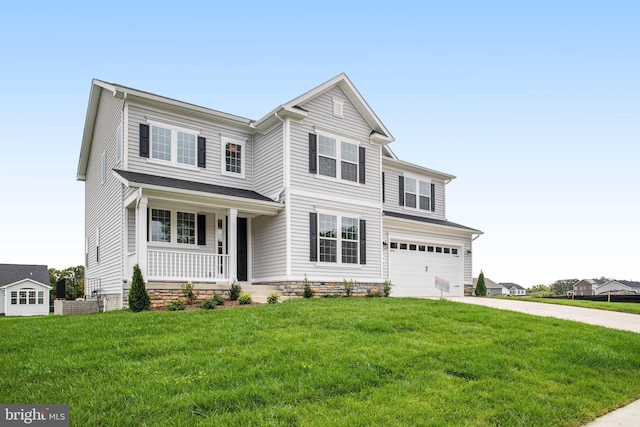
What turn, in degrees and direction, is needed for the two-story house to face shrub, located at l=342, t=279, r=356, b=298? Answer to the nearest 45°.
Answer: approximately 45° to its left

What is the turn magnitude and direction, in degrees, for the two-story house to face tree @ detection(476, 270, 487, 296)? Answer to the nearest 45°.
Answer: approximately 90° to its left

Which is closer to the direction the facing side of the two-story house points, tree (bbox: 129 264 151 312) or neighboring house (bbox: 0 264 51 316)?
the tree

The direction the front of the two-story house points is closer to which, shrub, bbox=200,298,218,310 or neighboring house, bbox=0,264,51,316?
the shrub

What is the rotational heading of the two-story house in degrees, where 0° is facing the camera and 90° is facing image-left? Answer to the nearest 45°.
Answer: approximately 315°

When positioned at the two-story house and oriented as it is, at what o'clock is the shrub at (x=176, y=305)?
The shrub is roughly at 2 o'clock from the two-story house.
